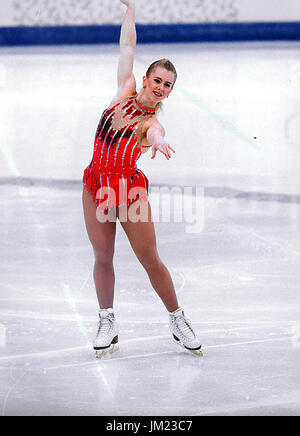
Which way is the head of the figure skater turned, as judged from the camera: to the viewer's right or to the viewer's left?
to the viewer's right

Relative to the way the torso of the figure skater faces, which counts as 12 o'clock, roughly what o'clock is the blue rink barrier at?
The blue rink barrier is roughly at 6 o'clock from the figure skater.

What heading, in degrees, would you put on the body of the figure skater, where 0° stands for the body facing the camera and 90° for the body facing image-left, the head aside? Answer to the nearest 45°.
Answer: approximately 0°
